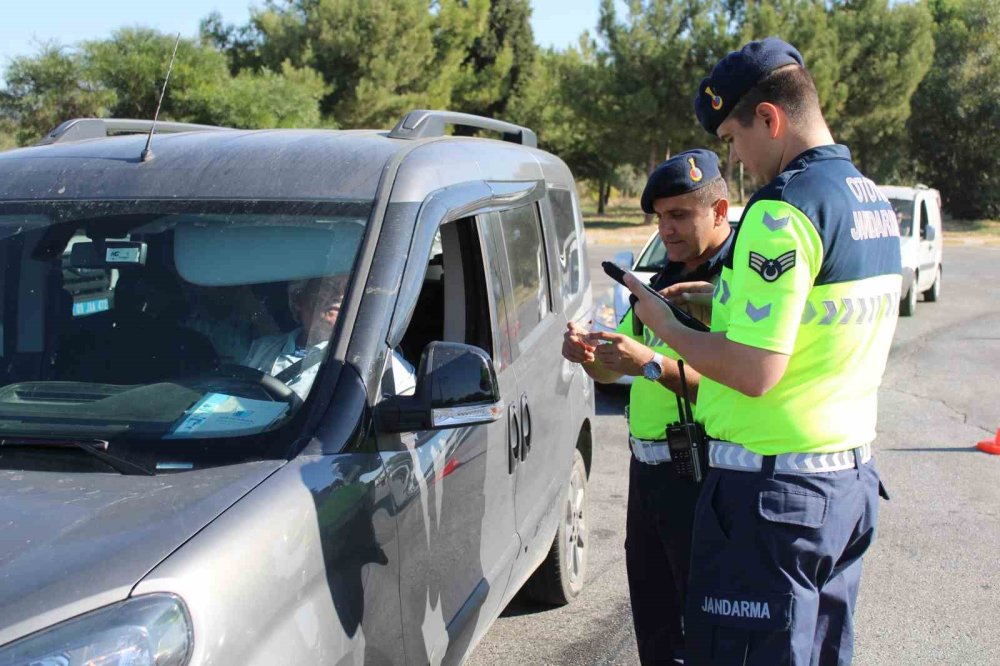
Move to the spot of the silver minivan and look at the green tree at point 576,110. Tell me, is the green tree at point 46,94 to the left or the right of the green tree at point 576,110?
left

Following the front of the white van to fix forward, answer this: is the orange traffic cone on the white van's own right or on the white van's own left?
on the white van's own left

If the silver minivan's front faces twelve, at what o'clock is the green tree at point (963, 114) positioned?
The green tree is roughly at 6 o'clock from the silver minivan.

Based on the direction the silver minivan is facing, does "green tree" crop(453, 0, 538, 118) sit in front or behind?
behind

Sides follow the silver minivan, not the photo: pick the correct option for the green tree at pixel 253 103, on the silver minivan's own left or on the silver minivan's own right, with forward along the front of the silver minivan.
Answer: on the silver minivan's own right

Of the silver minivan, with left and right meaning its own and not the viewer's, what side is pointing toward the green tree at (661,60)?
back

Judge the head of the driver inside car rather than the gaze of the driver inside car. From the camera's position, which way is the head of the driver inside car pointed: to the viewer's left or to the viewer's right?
to the viewer's right

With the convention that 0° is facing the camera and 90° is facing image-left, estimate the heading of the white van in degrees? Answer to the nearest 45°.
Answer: approximately 45°

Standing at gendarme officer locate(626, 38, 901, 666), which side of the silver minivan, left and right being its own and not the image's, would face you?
left

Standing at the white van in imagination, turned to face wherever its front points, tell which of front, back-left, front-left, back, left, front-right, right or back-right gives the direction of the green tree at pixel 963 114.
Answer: back-right

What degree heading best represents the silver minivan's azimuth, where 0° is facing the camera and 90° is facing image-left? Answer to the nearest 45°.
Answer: approximately 45°

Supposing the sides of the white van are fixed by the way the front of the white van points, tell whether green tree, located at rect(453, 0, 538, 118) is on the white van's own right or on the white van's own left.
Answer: on the white van's own right

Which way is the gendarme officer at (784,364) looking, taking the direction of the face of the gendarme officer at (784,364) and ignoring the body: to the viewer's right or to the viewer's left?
to the viewer's left
